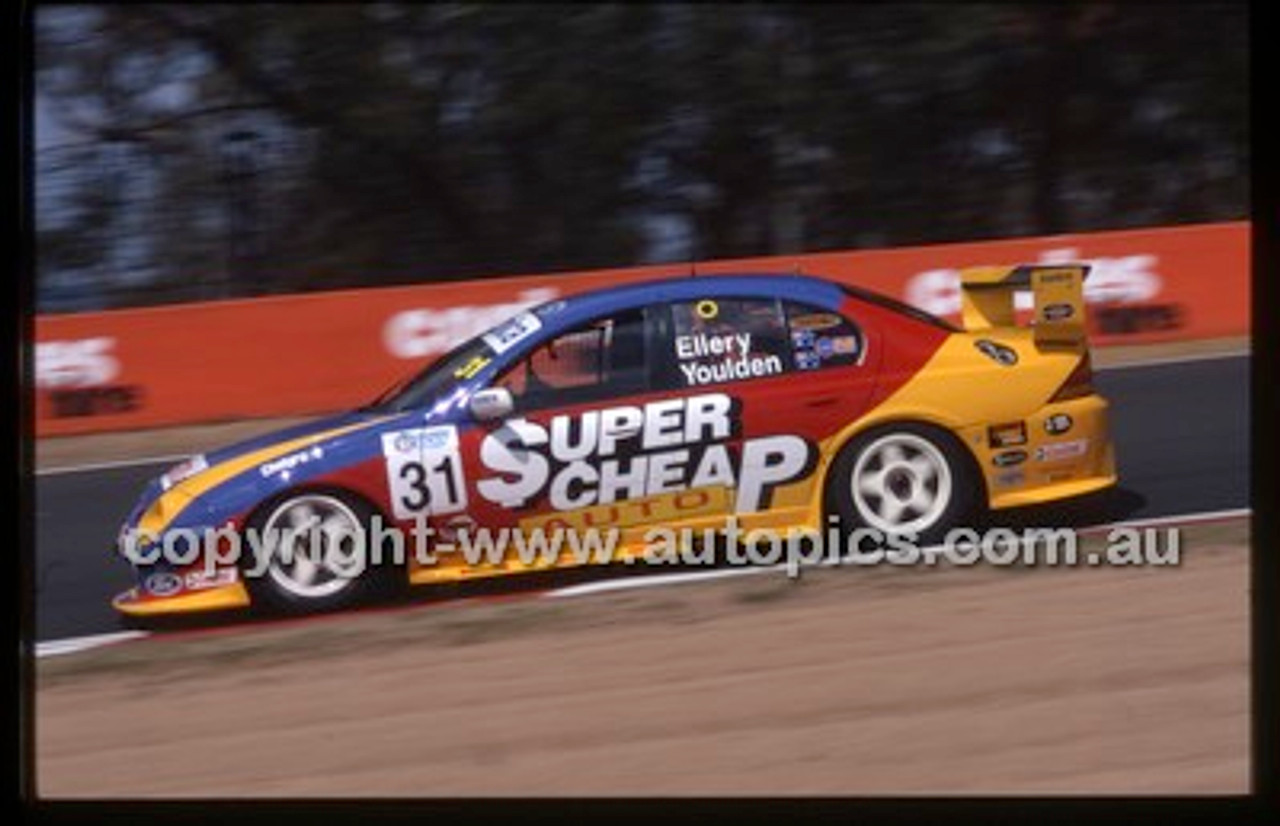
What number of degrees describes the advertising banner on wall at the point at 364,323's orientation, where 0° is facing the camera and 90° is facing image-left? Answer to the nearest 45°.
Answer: approximately 0°

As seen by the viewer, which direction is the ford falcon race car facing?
to the viewer's left

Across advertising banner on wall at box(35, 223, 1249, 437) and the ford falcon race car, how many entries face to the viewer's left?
1

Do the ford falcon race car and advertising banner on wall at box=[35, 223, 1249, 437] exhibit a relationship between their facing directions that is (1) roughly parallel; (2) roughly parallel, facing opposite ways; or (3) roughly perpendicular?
roughly perpendicular

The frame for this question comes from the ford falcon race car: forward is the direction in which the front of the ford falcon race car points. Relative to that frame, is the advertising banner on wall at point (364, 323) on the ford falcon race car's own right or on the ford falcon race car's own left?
on the ford falcon race car's own right
